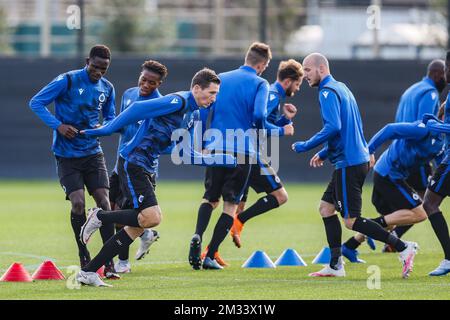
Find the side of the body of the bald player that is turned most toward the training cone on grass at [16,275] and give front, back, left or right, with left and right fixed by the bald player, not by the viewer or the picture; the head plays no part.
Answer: front

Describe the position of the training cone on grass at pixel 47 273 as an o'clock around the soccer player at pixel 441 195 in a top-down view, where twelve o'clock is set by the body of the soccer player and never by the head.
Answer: The training cone on grass is roughly at 11 o'clock from the soccer player.

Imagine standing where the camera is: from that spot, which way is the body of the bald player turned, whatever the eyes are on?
to the viewer's left

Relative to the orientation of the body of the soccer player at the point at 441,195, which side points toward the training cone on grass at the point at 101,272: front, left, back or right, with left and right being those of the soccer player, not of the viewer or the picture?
front

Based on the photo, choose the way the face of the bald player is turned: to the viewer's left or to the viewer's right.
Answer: to the viewer's left

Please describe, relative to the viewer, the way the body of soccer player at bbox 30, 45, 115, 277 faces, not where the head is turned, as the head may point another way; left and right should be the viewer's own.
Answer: facing the viewer and to the right of the viewer

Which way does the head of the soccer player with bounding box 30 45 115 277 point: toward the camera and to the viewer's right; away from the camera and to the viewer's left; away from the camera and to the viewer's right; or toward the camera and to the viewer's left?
toward the camera and to the viewer's right

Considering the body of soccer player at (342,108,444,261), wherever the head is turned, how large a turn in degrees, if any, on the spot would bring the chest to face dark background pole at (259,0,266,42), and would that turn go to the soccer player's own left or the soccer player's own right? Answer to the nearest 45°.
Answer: approximately 90° to the soccer player's own left

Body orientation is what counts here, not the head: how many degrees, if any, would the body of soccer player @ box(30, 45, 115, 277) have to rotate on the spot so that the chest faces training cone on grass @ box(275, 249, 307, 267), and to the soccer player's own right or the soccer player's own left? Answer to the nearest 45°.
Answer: approximately 45° to the soccer player's own left
